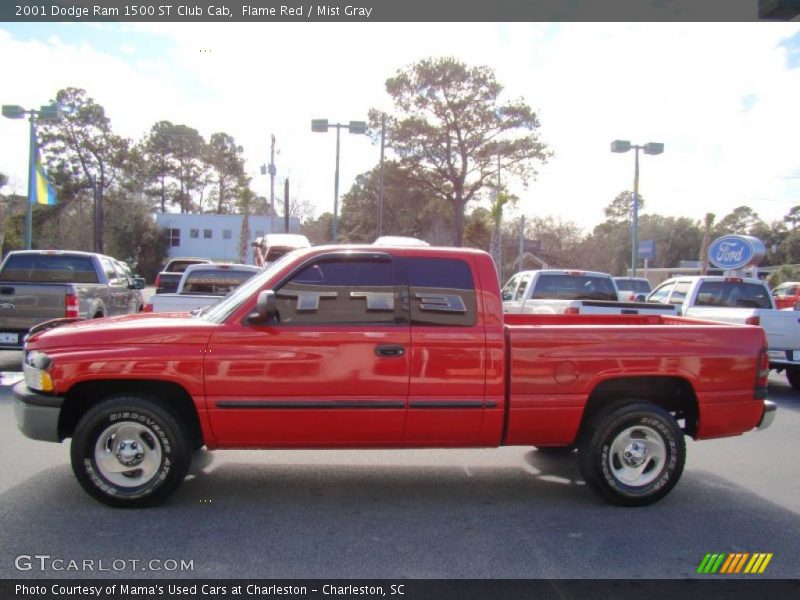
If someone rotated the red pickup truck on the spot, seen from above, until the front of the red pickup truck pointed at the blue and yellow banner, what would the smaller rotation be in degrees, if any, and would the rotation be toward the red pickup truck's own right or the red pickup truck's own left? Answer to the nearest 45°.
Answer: approximately 45° to the red pickup truck's own right

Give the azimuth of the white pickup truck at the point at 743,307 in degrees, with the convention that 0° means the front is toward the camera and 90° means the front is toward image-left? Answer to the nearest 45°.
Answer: approximately 135°

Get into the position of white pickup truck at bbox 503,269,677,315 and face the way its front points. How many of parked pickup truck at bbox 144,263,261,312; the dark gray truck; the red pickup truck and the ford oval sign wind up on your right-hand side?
1

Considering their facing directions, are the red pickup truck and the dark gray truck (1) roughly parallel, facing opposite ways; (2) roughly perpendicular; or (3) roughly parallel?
roughly perpendicular

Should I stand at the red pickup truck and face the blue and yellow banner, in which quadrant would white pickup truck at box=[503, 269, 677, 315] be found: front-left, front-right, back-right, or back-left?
front-right

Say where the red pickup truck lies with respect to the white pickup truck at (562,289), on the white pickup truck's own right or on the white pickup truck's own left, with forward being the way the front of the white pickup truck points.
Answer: on the white pickup truck's own left

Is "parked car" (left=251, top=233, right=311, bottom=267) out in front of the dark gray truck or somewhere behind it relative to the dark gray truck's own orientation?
in front

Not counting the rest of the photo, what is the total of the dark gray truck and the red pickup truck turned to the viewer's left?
1

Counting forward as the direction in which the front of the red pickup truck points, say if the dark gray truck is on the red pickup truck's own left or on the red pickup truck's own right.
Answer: on the red pickup truck's own right

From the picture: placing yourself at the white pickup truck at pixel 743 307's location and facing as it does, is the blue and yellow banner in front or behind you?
in front

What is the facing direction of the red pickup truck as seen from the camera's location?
facing to the left of the viewer

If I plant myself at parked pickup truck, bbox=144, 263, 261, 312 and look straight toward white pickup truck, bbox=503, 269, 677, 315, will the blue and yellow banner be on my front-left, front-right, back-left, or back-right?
back-left

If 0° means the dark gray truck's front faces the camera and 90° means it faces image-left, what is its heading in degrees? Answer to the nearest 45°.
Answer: approximately 225°

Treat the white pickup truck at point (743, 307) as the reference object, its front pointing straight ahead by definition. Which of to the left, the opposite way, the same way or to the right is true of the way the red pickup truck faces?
to the left

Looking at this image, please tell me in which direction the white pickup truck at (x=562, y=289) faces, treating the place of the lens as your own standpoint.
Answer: facing away from the viewer and to the left of the viewer

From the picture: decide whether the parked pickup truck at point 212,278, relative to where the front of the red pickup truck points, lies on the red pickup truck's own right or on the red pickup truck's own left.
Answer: on the red pickup truck's own right

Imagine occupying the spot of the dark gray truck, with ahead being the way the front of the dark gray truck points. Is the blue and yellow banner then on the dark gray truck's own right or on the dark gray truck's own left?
on the dark gray truck's own left
